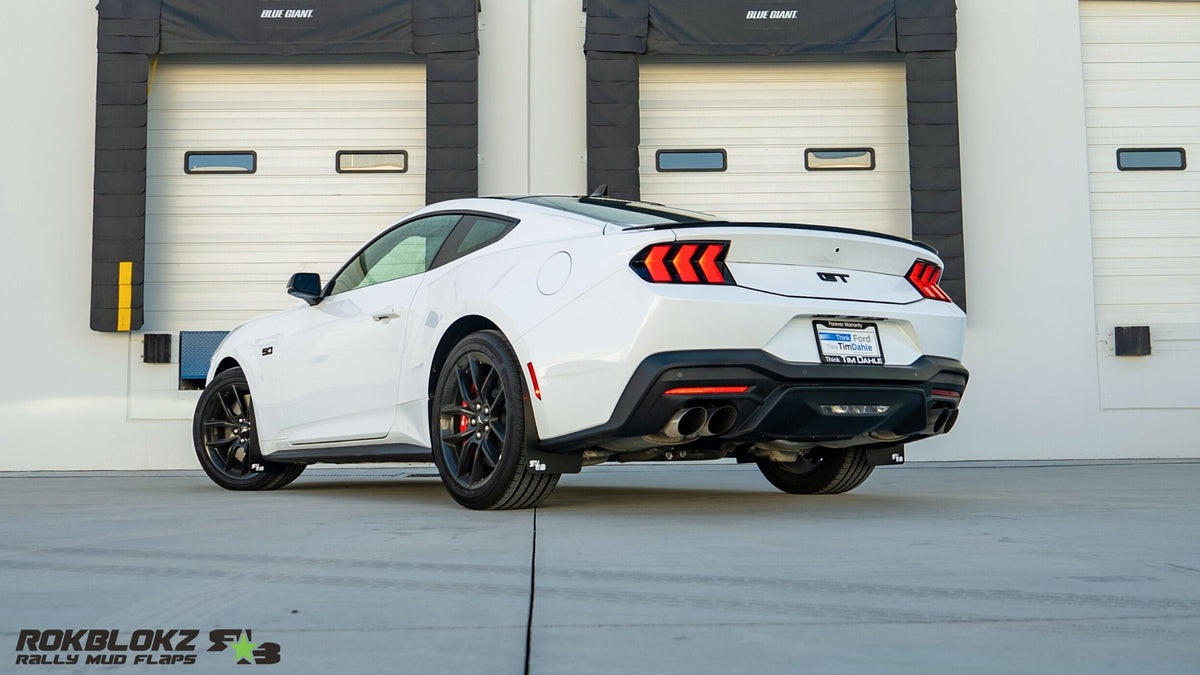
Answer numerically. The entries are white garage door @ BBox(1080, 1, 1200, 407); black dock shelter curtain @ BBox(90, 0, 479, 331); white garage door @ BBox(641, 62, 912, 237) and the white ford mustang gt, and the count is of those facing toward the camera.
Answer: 3

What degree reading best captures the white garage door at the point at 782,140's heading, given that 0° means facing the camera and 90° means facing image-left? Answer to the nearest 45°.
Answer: approximately 0°

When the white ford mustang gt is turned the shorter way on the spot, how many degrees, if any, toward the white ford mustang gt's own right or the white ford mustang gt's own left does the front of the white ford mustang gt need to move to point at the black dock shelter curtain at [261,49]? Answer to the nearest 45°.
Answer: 0° — it already faces it

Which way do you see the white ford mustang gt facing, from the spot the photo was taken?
facing away from the viewer and to the left of the viewer
